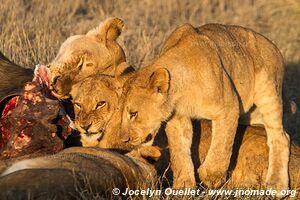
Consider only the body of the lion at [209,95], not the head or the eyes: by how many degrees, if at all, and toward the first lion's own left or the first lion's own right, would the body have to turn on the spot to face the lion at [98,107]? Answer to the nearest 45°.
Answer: approximately 45° to the first lion's own right

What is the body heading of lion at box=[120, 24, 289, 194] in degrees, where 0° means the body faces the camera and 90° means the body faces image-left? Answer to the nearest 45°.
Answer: approximately 45°
